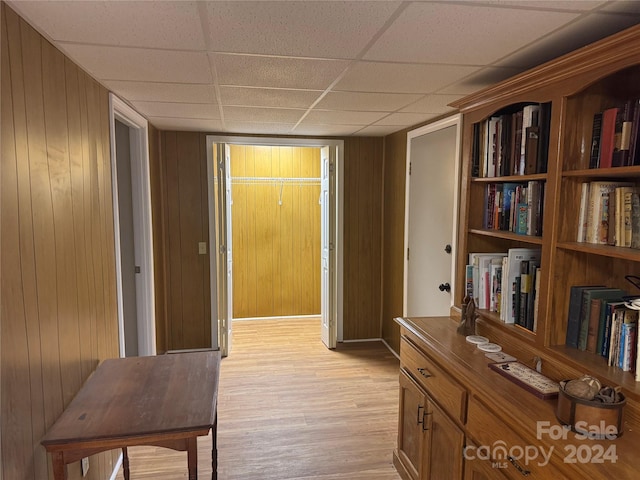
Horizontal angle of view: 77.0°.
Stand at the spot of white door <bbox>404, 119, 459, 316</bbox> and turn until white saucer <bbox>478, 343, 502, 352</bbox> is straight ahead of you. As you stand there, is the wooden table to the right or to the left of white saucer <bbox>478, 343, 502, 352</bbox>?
right

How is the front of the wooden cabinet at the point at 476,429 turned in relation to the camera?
facing the viewer and to the left of the viewer

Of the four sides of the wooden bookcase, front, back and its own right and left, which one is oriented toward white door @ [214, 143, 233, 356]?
right

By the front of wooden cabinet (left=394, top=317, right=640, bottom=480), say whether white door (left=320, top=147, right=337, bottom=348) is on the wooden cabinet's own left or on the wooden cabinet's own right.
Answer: on the wooden cabinet's own right

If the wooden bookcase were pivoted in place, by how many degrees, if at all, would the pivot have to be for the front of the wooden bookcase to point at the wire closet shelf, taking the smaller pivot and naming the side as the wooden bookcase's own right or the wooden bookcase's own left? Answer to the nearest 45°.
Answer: approximately 90° to the wooden bookcase's own right
